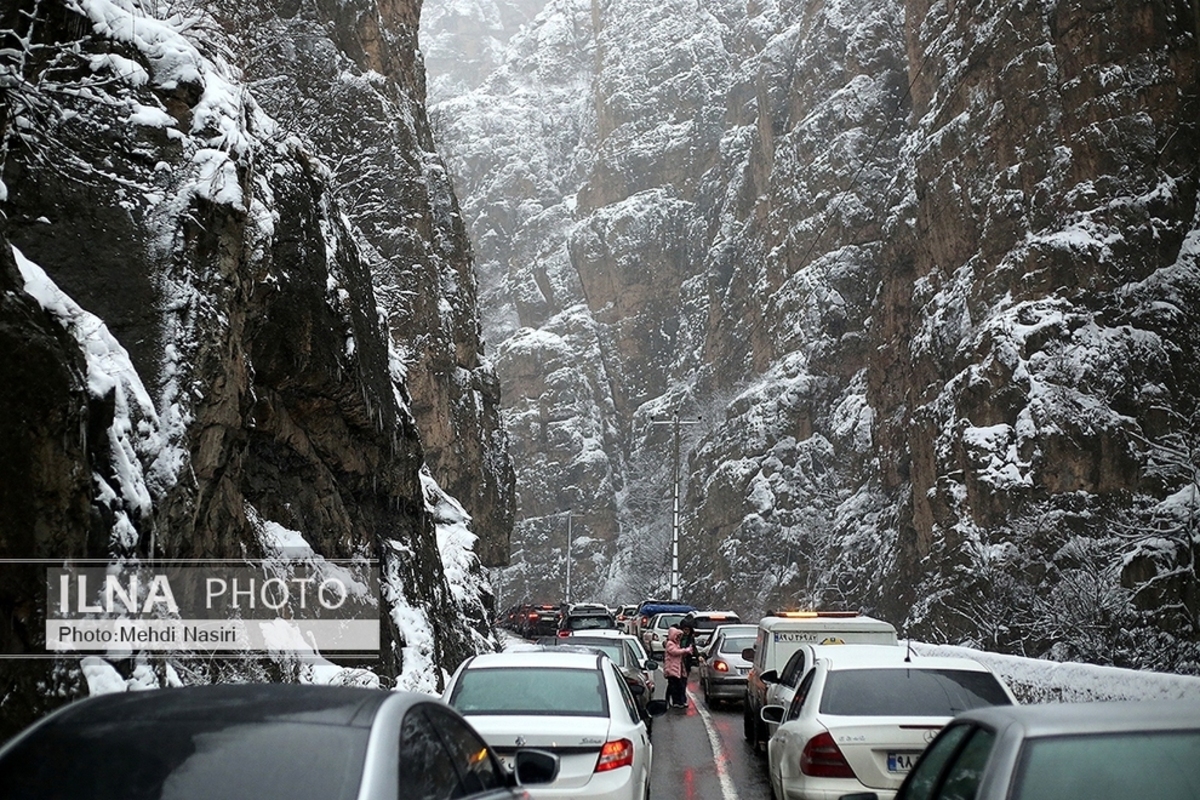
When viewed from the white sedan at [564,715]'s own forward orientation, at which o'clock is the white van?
The white van is roughly at 1 o'clock from the white sedan.

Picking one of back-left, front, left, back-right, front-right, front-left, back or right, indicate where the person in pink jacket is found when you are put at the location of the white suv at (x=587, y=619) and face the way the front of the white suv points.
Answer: back

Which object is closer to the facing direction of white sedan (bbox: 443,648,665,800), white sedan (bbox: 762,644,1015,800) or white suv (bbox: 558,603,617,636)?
the white suv

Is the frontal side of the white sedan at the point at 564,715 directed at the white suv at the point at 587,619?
yes

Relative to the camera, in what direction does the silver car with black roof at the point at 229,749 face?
facing away from the viewer and to the right of the viewer

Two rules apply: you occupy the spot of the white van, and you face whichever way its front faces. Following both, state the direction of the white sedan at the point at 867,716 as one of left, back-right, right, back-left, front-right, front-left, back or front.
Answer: back

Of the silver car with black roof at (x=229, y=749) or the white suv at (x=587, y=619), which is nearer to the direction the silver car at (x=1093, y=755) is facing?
the white suv

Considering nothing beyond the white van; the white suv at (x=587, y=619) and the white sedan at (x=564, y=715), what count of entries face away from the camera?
3

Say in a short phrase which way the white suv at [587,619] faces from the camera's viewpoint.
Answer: facing away from the viewer

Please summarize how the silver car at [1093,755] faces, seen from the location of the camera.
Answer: facing away from the viewer and to the left of the viewer

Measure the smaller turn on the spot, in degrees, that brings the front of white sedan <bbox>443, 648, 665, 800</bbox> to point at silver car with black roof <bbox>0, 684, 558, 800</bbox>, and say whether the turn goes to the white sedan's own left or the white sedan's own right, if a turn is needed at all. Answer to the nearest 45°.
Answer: approximately 180°

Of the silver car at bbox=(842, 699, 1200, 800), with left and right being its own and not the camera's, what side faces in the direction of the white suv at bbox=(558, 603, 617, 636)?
front

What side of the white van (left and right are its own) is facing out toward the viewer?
back

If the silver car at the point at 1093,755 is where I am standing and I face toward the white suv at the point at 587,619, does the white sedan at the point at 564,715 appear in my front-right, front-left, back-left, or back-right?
front-left

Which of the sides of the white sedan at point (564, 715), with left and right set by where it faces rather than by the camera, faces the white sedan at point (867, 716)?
right

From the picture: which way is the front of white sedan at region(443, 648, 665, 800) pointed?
away from the camera
